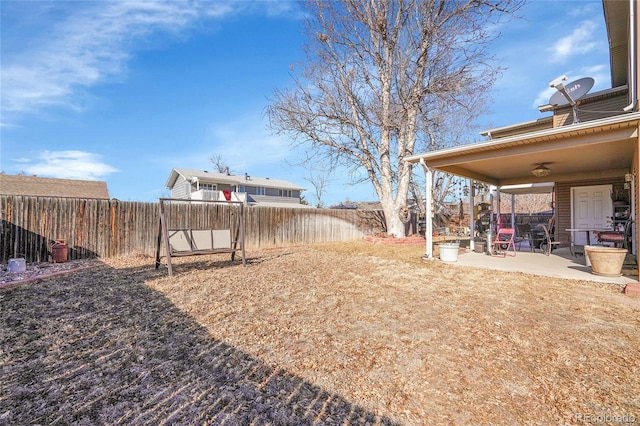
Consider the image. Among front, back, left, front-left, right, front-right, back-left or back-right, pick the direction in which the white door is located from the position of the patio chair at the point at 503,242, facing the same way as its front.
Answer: back

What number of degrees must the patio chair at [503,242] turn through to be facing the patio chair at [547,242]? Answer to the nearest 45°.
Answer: approximately 180°

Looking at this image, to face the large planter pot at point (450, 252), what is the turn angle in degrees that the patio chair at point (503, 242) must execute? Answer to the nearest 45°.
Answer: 0° — it already faces it

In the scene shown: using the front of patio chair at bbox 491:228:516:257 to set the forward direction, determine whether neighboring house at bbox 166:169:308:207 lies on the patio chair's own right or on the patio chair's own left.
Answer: on the patio chair's own right

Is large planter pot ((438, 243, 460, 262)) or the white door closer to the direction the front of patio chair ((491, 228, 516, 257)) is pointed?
the large planter pot

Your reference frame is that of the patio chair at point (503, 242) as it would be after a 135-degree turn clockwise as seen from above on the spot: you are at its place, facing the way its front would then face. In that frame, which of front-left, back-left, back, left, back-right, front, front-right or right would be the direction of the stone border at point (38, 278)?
back-left

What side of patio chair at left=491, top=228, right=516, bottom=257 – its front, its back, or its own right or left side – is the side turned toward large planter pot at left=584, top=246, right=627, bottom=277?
left

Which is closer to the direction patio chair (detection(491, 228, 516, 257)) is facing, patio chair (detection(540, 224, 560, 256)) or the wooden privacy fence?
the wooden privacy fence

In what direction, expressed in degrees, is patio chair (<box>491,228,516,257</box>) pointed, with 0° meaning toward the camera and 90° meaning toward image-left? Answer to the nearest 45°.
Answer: approximately 45°

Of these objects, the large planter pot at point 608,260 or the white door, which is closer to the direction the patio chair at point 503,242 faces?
the large planter pot

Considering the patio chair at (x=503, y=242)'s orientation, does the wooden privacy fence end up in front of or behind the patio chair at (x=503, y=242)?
in front

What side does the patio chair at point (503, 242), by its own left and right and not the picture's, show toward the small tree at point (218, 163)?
right
